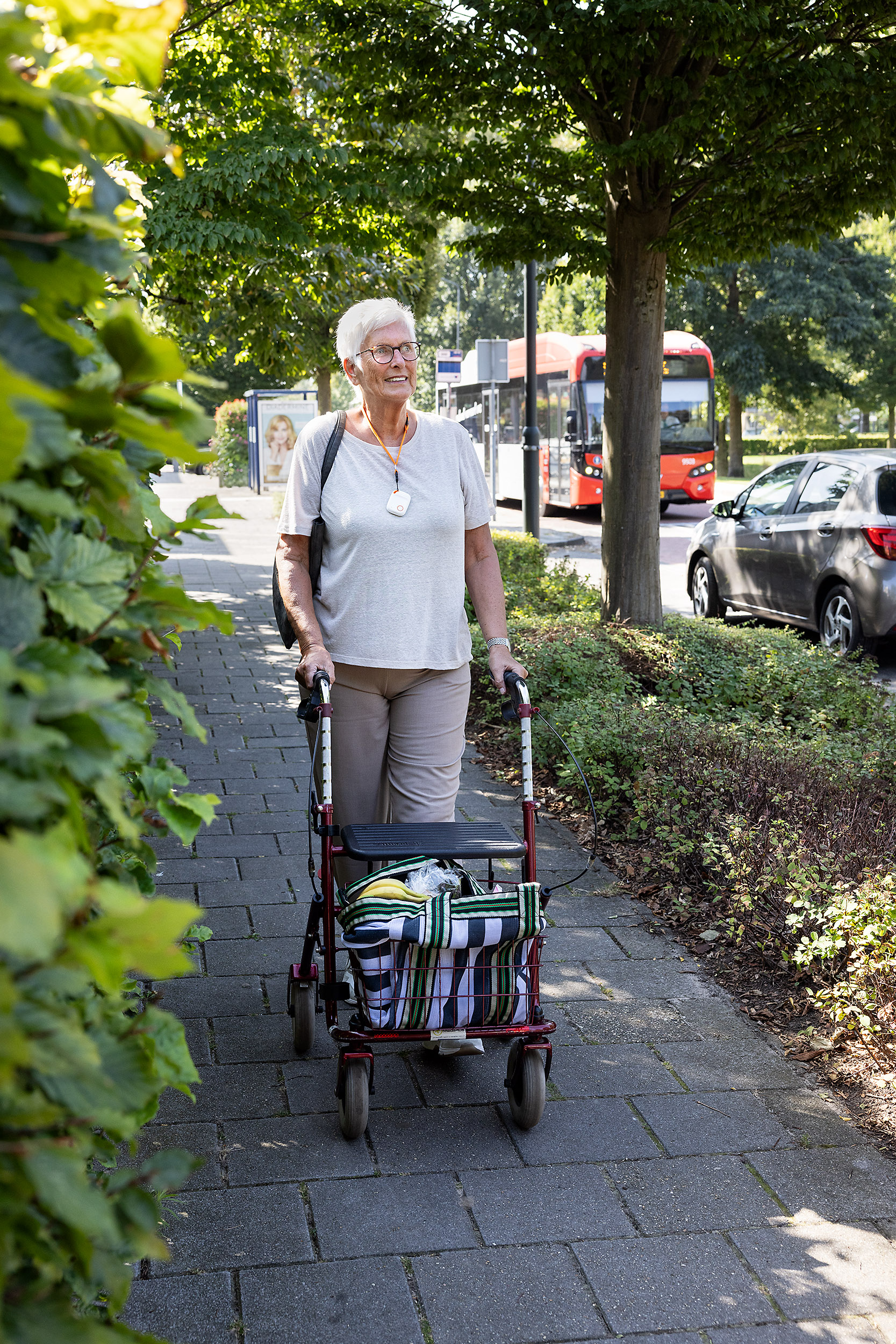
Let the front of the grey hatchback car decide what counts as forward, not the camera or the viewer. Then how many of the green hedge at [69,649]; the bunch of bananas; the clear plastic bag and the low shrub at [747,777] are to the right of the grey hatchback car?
0

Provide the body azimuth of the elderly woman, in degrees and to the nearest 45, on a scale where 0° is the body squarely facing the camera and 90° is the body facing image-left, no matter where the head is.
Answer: approximately 0°

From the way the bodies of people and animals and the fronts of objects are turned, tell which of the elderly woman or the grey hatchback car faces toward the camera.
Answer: the elderly woman

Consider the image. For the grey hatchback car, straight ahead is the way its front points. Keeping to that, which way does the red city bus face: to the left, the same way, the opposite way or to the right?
the opposite way

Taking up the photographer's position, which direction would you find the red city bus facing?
facing the viewer and to the right of the viewer

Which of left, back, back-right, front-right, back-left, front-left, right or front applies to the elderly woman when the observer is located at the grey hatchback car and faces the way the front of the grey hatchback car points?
back-left

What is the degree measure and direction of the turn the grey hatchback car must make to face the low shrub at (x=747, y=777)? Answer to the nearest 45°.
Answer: approximately 135° to its left

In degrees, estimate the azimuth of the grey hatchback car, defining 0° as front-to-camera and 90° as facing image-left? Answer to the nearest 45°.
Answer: approximately 135°

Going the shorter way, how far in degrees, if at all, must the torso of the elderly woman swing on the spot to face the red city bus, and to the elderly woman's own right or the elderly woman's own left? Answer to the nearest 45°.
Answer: approximately 180°

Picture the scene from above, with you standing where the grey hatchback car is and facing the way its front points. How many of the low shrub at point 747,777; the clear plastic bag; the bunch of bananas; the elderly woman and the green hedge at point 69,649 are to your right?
0

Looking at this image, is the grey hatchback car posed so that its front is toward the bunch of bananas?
no

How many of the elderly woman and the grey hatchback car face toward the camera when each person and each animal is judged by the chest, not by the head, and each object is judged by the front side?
1

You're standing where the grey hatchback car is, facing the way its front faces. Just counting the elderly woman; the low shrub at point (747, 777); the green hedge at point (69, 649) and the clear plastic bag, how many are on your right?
0

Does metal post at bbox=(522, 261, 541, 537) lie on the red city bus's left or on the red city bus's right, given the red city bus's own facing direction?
on its right

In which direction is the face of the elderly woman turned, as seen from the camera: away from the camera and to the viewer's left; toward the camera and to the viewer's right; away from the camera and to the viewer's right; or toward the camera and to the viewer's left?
toward the camera and to the viewer's right

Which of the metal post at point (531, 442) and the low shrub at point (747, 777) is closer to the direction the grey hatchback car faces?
the metal post
